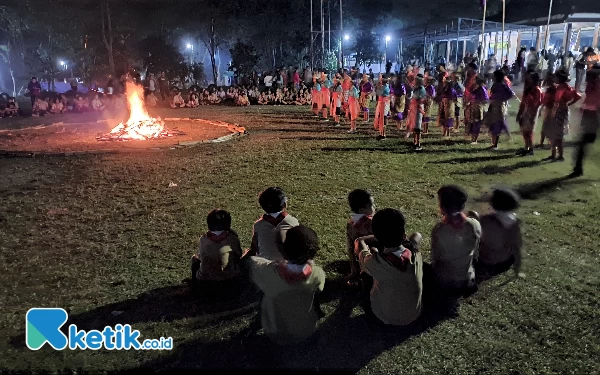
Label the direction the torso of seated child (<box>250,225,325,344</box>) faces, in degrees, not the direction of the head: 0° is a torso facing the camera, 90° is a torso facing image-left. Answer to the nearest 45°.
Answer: approximately 180°

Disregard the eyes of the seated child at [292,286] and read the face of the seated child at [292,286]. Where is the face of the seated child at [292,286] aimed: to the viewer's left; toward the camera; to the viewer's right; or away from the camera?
away from the camera

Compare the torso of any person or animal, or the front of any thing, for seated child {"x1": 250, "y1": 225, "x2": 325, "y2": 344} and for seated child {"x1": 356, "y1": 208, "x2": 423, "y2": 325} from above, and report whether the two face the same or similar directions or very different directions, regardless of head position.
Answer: same or similar directions

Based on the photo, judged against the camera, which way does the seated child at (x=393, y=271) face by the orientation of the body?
away from the camera

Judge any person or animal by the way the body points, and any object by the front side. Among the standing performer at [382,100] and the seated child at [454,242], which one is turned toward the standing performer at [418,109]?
the seated child

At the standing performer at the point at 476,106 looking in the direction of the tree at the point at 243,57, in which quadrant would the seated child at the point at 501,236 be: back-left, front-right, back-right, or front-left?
back-left

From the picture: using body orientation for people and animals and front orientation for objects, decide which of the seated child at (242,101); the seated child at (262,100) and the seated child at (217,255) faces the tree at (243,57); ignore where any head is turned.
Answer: the seated child at (217,255)

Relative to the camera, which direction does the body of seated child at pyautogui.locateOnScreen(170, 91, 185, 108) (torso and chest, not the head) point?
toward the camera

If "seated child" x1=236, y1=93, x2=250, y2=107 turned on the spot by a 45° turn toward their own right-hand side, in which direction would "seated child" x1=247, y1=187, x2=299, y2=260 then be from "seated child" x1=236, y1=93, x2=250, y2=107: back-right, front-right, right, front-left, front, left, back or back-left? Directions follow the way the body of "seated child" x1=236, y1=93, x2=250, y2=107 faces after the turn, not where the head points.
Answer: front-left

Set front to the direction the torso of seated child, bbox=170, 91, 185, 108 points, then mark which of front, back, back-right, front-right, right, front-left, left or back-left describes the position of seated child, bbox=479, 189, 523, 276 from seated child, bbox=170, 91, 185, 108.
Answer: front

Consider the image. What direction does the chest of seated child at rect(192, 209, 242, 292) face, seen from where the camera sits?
away from the camera

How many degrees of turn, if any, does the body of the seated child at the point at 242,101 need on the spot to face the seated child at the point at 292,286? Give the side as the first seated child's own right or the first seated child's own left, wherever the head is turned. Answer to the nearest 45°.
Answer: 0° — they already face them

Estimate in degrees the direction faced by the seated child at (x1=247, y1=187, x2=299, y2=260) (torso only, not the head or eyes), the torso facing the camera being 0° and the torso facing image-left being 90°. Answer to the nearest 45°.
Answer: approximately 225°

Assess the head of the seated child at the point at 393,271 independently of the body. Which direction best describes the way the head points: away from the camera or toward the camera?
away from the camera

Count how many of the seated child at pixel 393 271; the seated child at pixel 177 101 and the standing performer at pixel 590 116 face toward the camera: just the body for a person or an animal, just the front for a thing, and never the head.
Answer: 1

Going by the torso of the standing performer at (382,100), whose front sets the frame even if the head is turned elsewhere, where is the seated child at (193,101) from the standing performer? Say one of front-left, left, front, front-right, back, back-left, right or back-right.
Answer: front-right

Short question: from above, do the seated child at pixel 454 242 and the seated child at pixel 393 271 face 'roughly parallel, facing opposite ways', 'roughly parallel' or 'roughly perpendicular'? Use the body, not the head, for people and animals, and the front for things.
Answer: roughly parallel

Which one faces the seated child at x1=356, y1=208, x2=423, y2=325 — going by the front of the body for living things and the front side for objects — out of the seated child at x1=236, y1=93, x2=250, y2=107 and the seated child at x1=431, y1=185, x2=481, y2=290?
the seated child at x1=236, y1=93, x2=250, y2=107

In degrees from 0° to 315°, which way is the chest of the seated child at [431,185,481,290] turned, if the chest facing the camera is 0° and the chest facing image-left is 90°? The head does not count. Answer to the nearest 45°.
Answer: approximately 180°

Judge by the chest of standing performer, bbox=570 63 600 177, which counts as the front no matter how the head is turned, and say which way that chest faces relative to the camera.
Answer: to the viewer's left

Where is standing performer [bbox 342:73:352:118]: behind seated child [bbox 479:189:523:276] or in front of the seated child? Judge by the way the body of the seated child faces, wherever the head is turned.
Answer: in front
